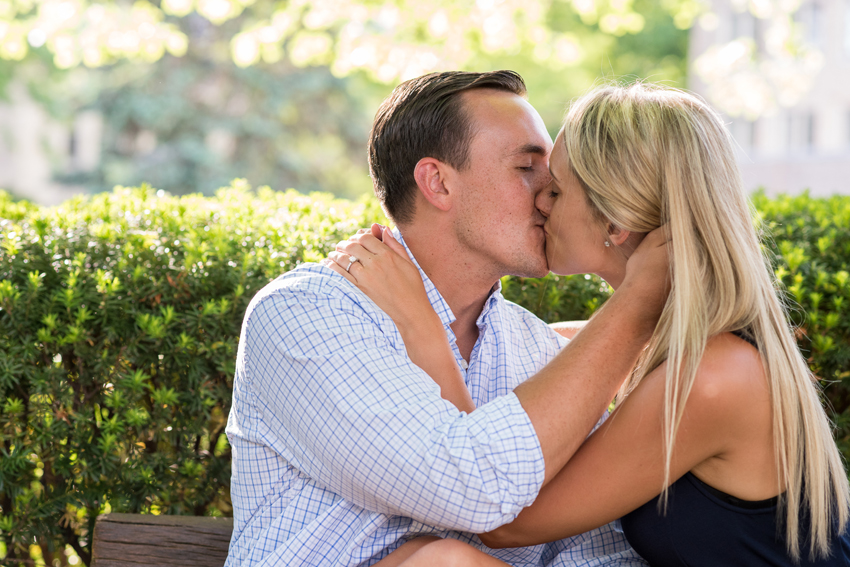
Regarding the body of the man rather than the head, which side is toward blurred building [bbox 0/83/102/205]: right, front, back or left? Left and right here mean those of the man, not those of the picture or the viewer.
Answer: back

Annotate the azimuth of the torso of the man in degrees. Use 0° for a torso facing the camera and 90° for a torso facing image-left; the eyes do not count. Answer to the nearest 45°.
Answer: approximately 315°

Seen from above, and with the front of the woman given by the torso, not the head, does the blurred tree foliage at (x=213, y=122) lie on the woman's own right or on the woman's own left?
on the woman's own right

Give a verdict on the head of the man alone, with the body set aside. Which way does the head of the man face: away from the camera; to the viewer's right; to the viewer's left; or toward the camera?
to the viewer's right

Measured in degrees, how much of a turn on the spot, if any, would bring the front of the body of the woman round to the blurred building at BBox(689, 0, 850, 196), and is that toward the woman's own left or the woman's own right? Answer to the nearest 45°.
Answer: approximately 90° to the woman's own right

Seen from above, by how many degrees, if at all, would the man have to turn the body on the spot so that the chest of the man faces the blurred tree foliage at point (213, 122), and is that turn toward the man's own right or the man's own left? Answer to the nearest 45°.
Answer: approximately 135° to the man's own left

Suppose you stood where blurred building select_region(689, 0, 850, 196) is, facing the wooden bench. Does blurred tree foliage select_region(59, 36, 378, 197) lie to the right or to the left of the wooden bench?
right

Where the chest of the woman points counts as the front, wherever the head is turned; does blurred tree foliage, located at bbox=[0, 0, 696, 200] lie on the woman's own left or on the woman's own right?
on the woman's own right

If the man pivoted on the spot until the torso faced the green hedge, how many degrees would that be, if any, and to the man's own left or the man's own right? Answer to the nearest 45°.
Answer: approximately 180°

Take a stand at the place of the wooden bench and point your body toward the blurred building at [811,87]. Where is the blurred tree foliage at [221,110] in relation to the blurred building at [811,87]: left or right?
left

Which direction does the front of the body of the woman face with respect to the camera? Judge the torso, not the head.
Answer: to the viewer's left
